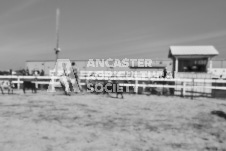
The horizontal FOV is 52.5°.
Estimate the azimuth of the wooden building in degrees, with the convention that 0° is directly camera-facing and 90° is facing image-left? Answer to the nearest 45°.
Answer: approximately 0°
